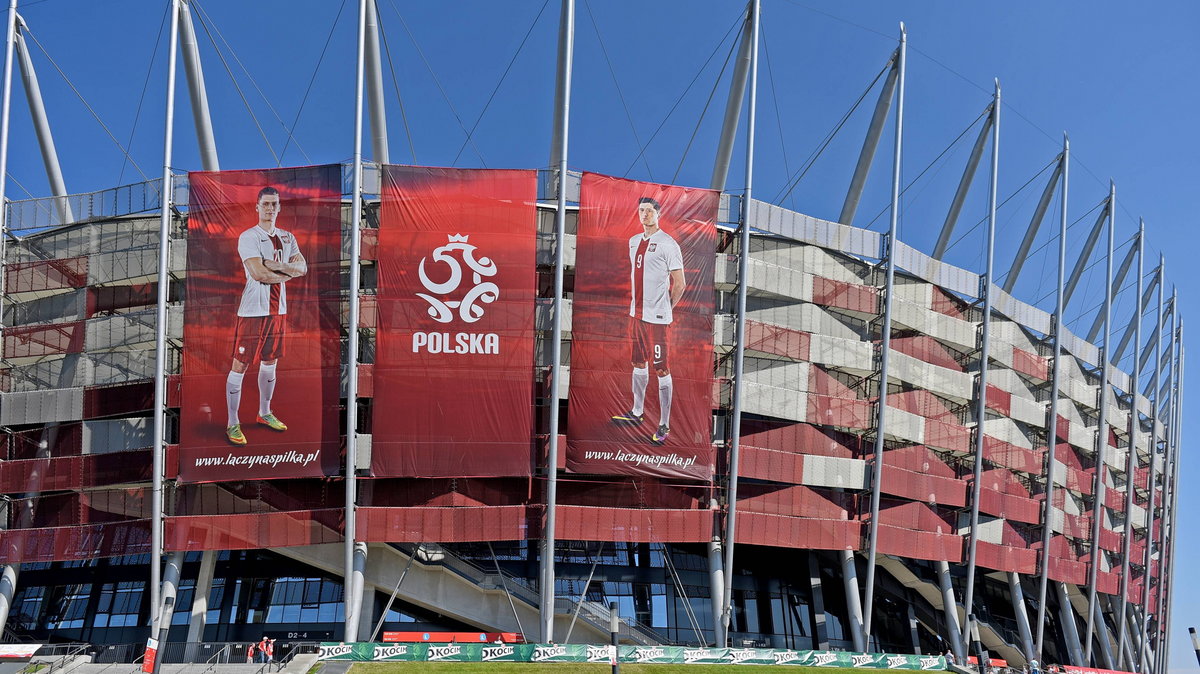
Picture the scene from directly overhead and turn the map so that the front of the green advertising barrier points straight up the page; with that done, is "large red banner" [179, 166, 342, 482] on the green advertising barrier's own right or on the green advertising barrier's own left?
on the green advertising barrier's own right

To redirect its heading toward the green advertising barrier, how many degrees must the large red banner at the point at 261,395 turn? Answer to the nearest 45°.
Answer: approximately 45° to its left

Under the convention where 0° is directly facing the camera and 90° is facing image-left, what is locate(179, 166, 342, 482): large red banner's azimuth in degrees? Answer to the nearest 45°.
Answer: approximately 0°

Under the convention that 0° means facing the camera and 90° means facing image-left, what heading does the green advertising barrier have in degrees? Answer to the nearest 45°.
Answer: approximately 0°

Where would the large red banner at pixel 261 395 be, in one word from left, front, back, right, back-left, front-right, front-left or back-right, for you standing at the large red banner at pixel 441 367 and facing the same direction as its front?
right
